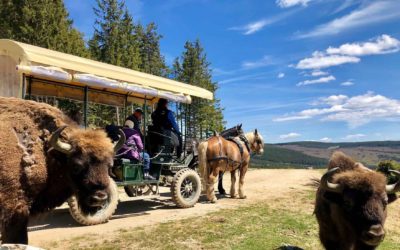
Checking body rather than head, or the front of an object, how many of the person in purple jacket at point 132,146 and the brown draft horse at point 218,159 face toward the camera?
0

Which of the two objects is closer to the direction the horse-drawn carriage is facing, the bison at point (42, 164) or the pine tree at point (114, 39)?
the pine tree

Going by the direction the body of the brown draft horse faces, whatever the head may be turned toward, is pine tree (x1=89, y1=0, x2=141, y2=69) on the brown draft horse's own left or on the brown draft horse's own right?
on the brown draft horse's own left

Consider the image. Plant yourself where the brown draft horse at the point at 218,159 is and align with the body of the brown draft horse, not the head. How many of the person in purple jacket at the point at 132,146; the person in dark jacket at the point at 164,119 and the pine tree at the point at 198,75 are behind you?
2

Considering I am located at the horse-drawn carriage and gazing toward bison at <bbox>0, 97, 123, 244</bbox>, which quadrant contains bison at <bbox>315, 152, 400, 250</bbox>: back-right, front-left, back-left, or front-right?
front-left

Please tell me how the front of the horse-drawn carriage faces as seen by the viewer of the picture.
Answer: facing away from the viewer and to the right of the viewer

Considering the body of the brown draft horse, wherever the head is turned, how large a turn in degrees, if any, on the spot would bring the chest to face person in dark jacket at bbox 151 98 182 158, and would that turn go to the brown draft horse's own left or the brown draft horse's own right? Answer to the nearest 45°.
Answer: approximately 180°

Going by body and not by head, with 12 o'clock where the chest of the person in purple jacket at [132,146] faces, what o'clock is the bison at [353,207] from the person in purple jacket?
The bison is roughly at 2 o'clock from the person in purple jacket.

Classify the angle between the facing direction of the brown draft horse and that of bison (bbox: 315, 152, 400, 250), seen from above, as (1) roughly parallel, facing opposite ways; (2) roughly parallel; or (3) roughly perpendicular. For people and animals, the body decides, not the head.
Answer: roughly perpendicular

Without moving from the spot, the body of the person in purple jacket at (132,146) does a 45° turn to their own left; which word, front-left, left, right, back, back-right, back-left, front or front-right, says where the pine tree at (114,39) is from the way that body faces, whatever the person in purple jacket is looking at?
front-left

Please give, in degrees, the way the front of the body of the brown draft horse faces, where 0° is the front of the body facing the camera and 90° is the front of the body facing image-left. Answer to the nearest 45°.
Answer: approximately 225°

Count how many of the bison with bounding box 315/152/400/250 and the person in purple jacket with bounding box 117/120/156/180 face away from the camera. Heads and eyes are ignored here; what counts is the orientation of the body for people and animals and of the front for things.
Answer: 0

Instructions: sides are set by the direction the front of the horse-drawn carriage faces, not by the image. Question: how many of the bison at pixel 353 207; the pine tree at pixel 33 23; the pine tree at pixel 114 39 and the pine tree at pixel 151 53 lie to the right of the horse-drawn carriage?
1
